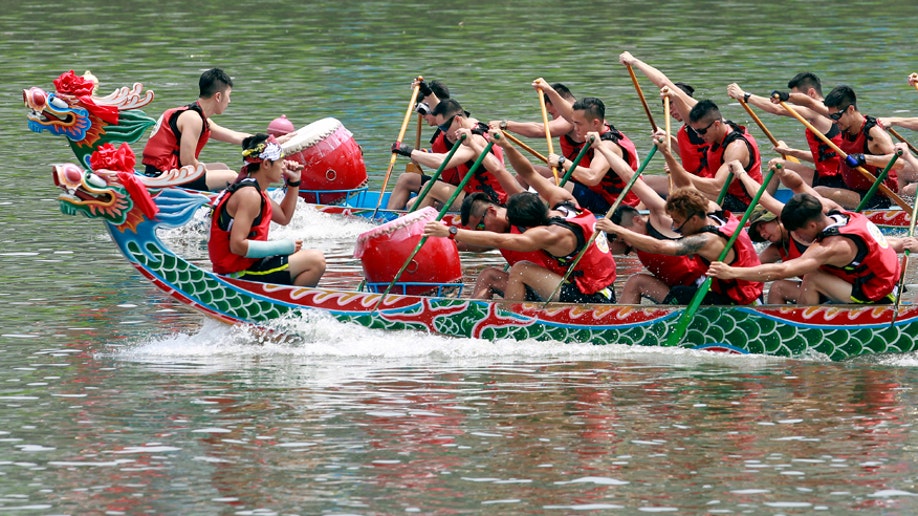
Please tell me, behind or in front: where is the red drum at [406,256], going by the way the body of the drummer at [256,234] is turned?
in front

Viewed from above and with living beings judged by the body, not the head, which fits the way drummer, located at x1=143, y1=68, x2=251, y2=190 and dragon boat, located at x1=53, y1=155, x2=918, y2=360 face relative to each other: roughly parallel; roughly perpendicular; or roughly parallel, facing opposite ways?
roughly parallel, facing opposite ways

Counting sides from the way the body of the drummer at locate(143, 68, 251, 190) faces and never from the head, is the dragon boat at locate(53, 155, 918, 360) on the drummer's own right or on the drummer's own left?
on the drummer's own right

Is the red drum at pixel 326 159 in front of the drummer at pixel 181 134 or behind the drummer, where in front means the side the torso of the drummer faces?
in front

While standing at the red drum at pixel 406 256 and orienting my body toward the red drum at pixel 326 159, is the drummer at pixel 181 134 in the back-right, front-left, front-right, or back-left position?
front-left

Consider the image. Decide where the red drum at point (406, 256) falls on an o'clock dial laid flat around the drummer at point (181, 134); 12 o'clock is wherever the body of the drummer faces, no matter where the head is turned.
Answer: The red drum is roughly at 2 o'clock from the drummer.

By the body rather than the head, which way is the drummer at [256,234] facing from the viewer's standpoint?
to the viewer's right

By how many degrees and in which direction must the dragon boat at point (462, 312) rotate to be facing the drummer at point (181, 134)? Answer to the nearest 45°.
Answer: approximately 45° to its right

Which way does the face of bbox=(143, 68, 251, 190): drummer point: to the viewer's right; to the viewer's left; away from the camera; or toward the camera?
to the viewer's right

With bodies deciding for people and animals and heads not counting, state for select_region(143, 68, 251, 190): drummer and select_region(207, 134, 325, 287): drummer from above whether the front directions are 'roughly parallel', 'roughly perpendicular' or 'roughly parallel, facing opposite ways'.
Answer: roughly parallel

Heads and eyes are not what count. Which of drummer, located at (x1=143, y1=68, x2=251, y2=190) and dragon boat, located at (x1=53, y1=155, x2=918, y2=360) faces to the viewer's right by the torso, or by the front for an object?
the drummer

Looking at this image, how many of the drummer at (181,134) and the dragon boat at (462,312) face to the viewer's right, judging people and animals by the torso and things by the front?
1

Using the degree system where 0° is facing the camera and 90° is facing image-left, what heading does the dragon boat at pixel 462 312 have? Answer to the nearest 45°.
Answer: approximately 90°

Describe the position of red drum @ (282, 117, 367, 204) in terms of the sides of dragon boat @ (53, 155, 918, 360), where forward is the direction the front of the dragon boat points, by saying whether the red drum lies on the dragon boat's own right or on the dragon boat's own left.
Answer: on the dragon boat's own right

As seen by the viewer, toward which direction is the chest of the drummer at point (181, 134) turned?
to the viewer's right
